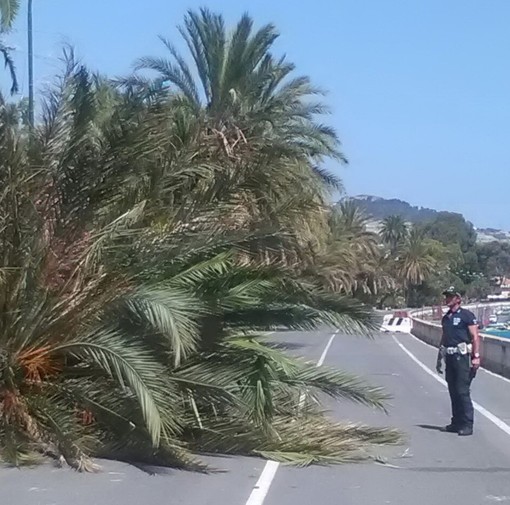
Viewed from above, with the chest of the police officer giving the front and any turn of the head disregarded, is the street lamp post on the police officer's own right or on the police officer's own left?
on the police officer's own right

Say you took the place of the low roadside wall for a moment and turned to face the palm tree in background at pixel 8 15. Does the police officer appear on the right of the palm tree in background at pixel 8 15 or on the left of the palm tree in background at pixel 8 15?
left

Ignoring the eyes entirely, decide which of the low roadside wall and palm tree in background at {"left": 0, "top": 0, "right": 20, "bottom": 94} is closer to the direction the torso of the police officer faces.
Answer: the palm tree in background

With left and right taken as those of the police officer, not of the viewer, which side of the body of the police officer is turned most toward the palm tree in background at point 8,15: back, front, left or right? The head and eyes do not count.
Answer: right

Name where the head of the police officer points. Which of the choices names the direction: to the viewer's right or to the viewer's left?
to the viewer's left

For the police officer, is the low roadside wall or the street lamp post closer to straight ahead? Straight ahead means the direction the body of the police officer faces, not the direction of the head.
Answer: the street lamp post

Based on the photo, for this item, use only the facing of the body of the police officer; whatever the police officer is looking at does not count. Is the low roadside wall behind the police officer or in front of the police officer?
behind

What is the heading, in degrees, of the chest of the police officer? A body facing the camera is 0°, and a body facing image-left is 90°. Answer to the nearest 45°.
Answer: approximately 45°
